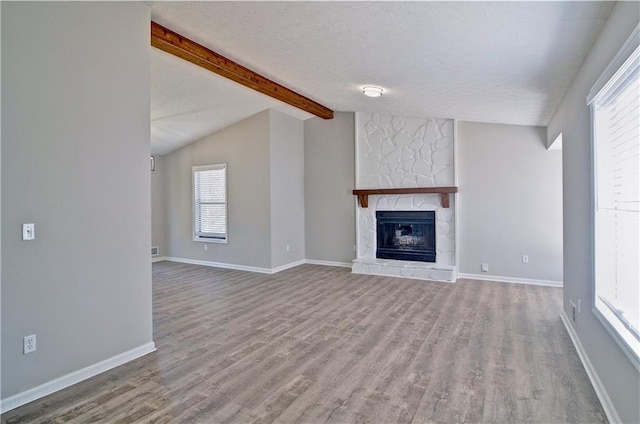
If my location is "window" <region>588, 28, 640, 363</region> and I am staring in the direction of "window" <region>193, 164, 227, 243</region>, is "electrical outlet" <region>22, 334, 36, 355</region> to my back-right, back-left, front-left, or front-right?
front-left

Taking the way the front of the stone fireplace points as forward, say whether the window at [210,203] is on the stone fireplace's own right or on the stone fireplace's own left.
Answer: on the stone fireplace's own right

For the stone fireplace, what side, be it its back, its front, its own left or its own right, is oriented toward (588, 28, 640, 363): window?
front

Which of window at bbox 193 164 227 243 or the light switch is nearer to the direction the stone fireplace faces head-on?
the light switch

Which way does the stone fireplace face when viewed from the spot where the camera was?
facing the viewer

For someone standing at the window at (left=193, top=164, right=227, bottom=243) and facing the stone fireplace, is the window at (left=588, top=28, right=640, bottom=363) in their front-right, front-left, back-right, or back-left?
front-right

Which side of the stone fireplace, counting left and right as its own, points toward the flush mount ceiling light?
front

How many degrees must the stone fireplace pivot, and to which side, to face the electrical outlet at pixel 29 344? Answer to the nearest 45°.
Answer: approximately 45° to its right

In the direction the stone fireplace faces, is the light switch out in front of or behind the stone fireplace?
in front

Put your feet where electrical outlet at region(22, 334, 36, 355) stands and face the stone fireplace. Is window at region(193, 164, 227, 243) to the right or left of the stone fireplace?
left
